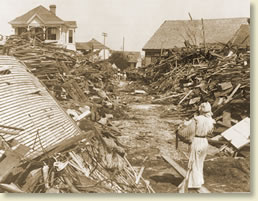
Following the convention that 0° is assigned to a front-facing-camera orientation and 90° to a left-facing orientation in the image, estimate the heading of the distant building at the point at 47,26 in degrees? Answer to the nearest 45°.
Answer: approximately 0°

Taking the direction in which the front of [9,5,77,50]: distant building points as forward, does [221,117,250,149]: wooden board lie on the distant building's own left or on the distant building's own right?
on the distant building's own left

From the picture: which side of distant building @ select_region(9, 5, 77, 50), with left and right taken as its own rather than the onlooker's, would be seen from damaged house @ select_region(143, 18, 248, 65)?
left

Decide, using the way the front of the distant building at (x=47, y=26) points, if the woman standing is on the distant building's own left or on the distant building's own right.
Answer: on the distant building's own left
